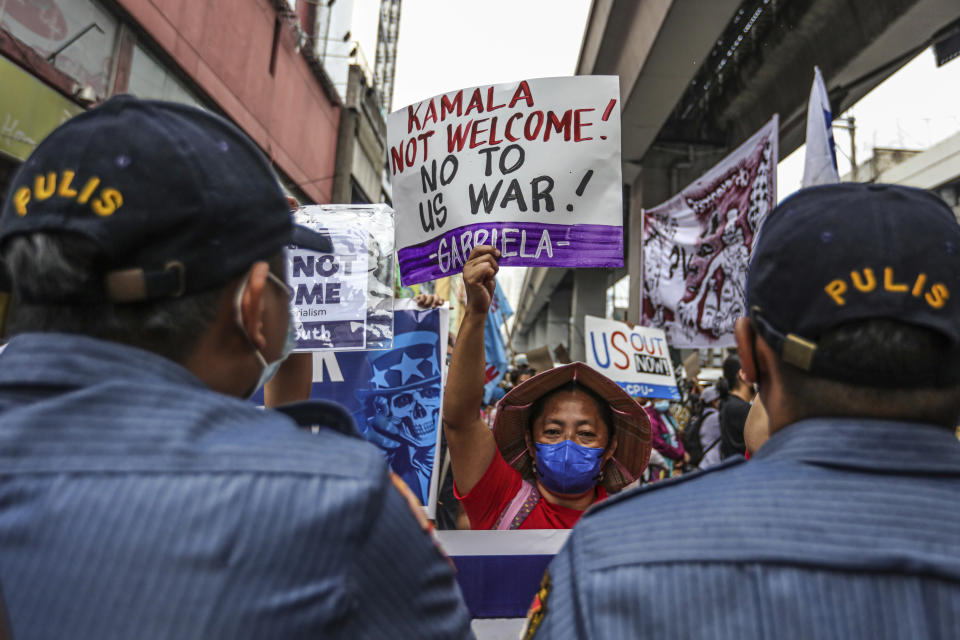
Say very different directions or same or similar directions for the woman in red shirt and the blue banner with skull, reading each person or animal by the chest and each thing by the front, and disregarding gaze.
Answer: same or similar directions

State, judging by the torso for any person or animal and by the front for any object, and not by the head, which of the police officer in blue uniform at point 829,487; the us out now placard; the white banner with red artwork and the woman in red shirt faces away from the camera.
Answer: the police officer in blue uniform

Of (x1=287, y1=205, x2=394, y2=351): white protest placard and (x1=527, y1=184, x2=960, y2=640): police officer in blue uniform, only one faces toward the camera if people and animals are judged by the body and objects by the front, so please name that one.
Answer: the white protest placard

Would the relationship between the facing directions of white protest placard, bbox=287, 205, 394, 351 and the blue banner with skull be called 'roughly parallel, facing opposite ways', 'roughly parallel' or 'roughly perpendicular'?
roughly parallel

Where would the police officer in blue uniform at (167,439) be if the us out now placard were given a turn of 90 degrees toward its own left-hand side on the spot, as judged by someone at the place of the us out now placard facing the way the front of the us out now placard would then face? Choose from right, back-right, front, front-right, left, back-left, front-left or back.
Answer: right

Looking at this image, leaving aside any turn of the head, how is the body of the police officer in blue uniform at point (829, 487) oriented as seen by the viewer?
away from the camera

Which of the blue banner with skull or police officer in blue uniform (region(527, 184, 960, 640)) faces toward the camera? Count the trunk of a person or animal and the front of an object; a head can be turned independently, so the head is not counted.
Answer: the blue banner with skull

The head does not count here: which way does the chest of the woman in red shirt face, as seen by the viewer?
toward the camera

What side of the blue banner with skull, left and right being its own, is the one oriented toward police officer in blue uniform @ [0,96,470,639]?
front

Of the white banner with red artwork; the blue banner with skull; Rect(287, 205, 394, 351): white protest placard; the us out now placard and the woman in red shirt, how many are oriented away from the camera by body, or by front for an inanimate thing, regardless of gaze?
0

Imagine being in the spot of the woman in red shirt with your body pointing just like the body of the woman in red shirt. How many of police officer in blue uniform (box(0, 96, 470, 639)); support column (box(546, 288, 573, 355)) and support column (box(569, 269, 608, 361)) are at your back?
2

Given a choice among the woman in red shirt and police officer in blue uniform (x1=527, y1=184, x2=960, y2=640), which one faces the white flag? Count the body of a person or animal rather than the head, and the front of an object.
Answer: the police officer in blue uniform

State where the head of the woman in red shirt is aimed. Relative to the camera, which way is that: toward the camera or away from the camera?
toward the camera

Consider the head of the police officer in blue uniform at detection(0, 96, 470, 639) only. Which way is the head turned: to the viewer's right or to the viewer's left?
to the viewer's right

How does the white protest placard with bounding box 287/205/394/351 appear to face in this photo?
toward the camera

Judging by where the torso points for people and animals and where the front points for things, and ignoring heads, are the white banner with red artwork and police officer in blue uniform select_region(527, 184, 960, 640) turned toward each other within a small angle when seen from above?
yes
